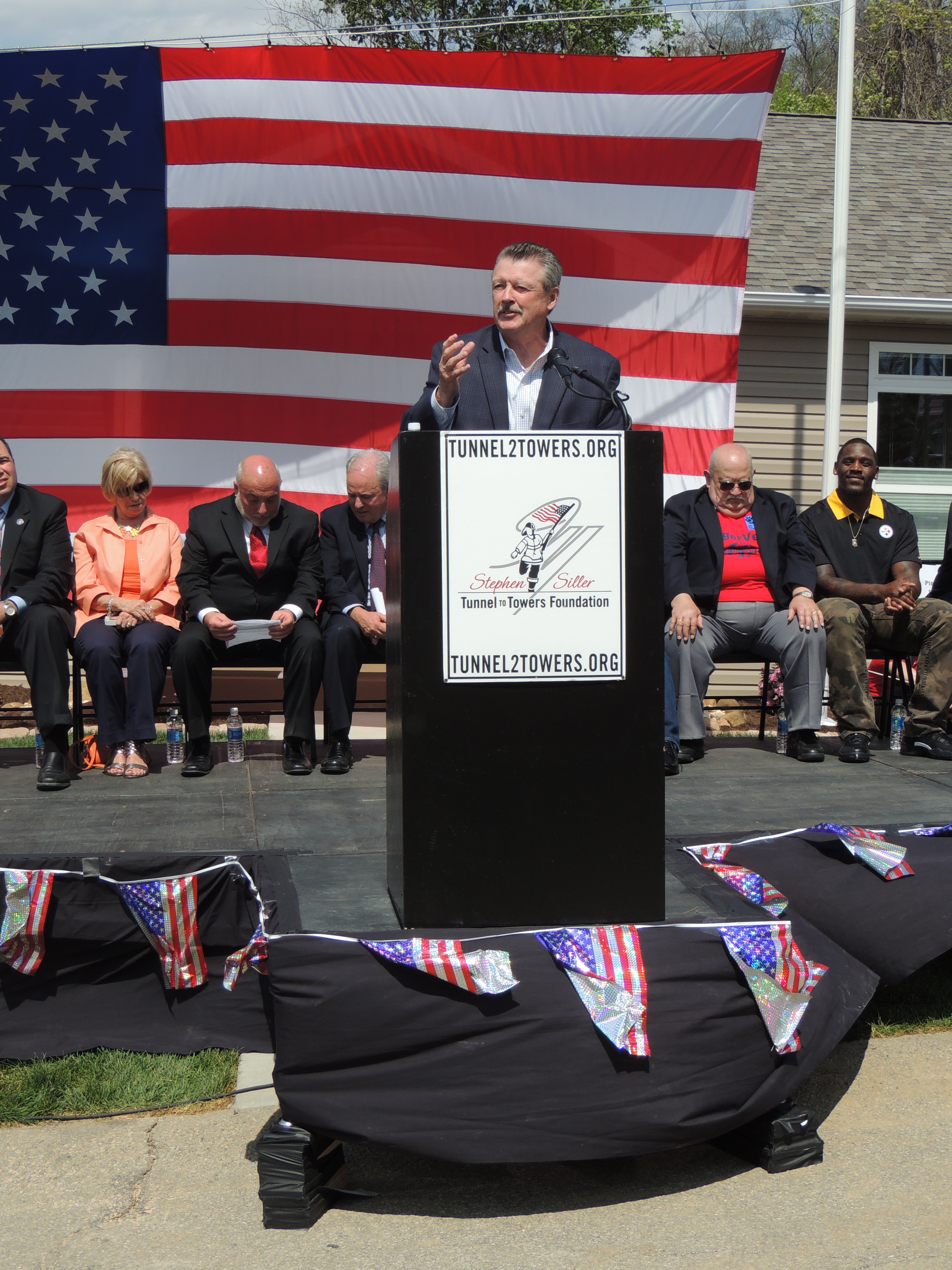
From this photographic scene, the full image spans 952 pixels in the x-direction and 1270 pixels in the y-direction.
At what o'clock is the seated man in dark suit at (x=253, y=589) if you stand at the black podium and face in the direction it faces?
The seated man in dark suit is roughly at 5 o'clock from the black podium.

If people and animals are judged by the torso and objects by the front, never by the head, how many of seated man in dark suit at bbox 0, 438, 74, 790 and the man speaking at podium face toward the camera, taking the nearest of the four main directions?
2

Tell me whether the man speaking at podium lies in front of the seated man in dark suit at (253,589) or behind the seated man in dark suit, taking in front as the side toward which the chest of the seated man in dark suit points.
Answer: in front

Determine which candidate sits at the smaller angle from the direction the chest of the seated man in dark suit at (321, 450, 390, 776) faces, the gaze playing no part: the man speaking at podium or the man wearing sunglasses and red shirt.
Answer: the man speaking at podium

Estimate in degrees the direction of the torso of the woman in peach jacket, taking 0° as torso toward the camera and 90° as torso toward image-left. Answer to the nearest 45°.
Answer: approximately 0°

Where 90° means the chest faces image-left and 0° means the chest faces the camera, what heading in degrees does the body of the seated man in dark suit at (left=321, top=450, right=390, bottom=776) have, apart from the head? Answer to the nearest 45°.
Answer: approximately 0°

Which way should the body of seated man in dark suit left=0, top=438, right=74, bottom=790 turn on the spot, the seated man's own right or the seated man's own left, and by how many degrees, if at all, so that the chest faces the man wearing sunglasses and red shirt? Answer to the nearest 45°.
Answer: approximately 90° to the seated man's own left

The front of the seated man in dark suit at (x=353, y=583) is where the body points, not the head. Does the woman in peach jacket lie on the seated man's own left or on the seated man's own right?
on the seated man's own right
